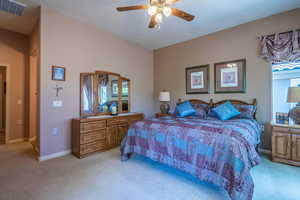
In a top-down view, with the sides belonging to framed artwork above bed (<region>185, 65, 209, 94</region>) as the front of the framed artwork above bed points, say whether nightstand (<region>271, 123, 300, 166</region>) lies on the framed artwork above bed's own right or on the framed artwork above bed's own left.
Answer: on the framed artwork above bed's own left

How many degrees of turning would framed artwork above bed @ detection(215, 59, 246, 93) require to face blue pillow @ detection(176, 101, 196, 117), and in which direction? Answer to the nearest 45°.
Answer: approximately 90° to its right

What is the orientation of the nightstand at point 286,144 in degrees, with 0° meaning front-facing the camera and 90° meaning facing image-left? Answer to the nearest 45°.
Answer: approximately 45°
